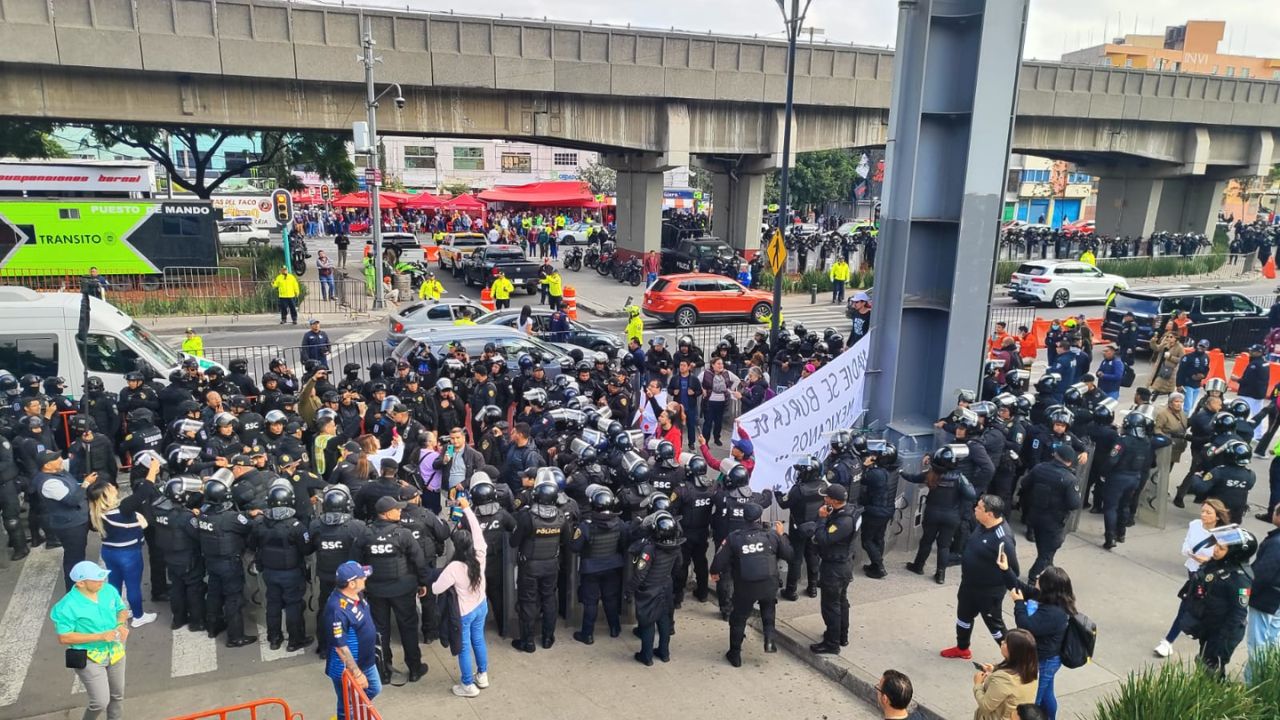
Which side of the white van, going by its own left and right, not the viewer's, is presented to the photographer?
right

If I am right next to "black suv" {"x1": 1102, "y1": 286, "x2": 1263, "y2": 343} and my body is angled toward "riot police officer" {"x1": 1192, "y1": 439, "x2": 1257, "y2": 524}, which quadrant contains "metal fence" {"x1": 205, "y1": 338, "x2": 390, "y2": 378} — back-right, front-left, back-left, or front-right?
front-right

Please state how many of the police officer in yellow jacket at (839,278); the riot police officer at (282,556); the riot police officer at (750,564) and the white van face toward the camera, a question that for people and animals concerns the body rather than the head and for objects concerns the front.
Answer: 1

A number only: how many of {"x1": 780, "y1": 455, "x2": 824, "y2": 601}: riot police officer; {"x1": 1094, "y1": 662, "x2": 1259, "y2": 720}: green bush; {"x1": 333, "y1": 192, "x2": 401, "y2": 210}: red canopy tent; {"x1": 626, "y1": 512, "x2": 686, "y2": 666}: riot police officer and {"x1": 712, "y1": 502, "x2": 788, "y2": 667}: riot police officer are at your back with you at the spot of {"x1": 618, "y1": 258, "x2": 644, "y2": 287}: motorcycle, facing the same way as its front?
1

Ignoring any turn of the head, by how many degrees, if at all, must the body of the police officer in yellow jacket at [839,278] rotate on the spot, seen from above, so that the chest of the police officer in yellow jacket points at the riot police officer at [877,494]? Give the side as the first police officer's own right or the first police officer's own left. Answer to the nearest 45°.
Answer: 0° — they already face them

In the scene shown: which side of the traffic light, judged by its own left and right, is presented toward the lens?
front

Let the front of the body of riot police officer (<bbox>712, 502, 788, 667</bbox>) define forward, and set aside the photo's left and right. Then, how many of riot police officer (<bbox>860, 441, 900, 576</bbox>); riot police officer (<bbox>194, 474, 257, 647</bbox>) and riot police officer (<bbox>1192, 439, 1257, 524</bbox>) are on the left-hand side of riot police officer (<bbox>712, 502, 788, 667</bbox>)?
1

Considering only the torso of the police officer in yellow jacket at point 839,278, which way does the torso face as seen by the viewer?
toward the camera

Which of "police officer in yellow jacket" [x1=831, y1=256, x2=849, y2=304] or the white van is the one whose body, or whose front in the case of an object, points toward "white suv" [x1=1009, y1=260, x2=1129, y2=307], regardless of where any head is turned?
the white van

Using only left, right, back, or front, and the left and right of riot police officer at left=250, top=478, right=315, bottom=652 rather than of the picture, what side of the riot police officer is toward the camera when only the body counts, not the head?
back

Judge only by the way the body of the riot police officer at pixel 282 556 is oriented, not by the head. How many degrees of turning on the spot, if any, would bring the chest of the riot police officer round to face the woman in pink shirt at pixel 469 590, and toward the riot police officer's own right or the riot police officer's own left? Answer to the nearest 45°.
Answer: approximately 135° to the riot police officer's own right

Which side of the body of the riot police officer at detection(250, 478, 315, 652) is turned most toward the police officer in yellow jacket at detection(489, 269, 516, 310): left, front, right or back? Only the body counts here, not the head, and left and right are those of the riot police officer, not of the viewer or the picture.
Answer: front

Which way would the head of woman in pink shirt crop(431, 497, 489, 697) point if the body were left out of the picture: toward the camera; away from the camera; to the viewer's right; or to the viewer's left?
away from the camera

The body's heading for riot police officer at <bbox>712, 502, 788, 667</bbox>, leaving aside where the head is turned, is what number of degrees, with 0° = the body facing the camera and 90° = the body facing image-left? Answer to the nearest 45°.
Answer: approximately 180°

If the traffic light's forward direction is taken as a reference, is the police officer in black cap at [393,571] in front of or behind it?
in front

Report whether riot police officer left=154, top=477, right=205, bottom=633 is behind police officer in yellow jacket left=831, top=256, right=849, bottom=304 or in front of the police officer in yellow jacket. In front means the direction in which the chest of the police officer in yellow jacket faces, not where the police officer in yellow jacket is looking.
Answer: in front

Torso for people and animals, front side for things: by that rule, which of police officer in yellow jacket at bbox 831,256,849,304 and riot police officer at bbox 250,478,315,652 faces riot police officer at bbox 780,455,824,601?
the police officer in yellow jacket
